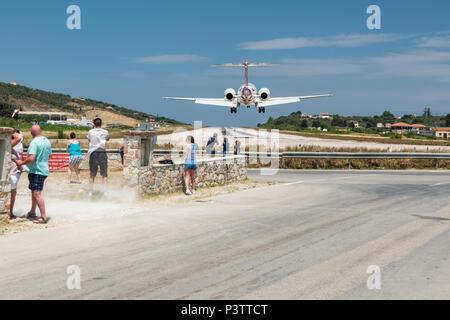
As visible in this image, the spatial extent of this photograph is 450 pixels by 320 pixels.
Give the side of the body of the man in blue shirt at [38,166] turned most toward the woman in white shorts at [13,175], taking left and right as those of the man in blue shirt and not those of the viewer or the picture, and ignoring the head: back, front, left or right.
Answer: front

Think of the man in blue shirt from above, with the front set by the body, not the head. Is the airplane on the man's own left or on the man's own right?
on the man's own right

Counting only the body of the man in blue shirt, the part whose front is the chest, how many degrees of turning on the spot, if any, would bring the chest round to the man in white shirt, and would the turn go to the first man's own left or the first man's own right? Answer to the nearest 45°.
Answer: approximately 90° to the first man's own right

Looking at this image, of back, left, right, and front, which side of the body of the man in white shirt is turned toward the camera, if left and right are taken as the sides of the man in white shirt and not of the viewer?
back

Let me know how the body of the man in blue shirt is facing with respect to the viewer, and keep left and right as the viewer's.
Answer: facing away from the viewer and to the left of the viewer
